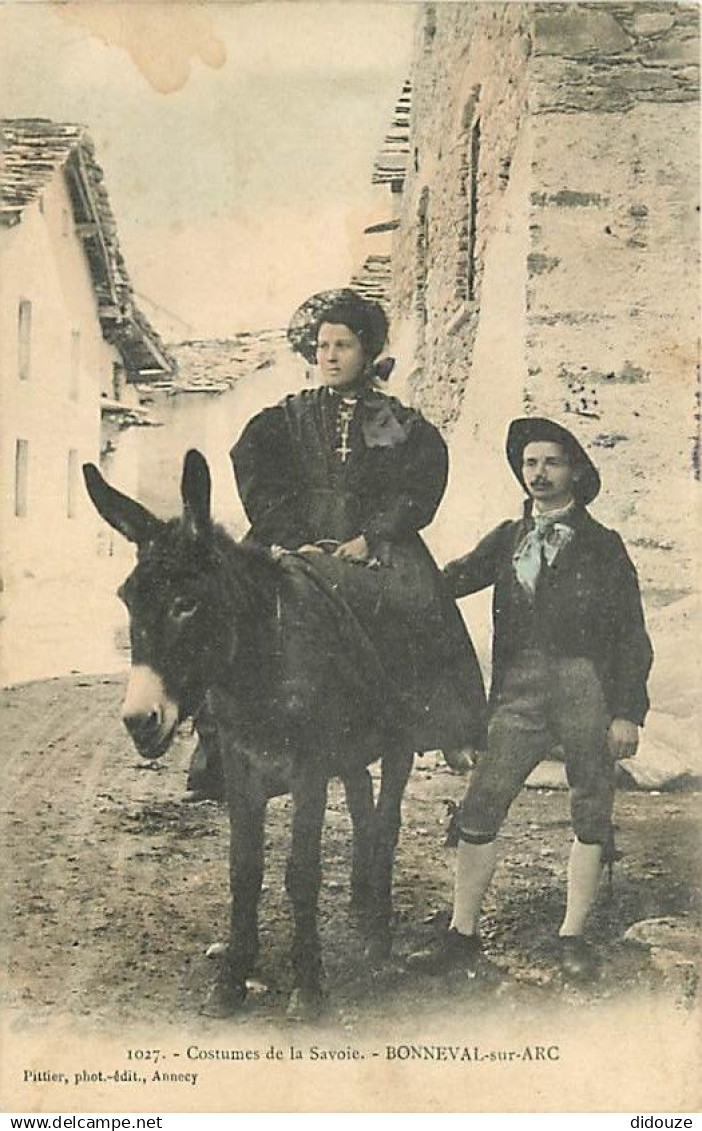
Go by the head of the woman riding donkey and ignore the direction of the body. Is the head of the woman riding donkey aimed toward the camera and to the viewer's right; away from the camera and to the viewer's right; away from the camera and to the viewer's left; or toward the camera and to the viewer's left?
toward the camera and to the viewer's left

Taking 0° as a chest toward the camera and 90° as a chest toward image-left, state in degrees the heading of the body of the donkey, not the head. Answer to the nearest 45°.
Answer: approximately 45°

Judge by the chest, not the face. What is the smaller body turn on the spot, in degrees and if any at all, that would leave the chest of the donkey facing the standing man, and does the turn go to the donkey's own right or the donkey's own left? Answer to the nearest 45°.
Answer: approximately 135° to the donkey's own left
